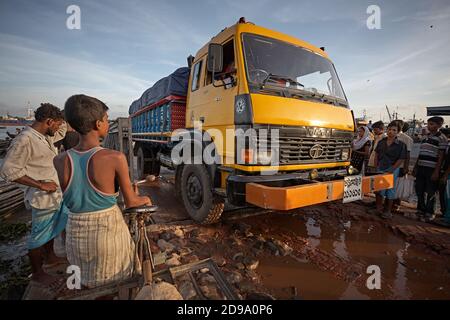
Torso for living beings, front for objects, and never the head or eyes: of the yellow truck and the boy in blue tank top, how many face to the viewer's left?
0

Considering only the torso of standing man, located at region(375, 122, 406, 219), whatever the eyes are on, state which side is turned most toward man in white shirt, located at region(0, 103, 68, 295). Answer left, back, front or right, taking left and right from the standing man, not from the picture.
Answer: front

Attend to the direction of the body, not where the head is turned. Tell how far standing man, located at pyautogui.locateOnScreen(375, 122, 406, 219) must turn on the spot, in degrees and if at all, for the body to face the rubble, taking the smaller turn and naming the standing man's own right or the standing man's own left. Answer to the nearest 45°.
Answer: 0° — they already face it

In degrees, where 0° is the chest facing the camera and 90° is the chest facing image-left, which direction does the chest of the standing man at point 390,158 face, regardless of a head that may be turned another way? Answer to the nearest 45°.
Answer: approximately 45°

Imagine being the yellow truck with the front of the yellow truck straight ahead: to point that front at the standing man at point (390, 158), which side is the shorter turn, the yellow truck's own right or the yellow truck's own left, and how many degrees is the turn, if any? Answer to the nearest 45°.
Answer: approximately 90° to the yellow truck's own left

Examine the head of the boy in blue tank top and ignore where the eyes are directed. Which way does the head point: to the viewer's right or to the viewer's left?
to the viewer's right

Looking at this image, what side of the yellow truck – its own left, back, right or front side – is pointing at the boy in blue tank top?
right

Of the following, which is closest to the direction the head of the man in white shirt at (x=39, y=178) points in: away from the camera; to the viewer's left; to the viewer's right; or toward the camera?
to the viewer's right

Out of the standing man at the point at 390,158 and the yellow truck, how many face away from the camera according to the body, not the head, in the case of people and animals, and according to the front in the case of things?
0
